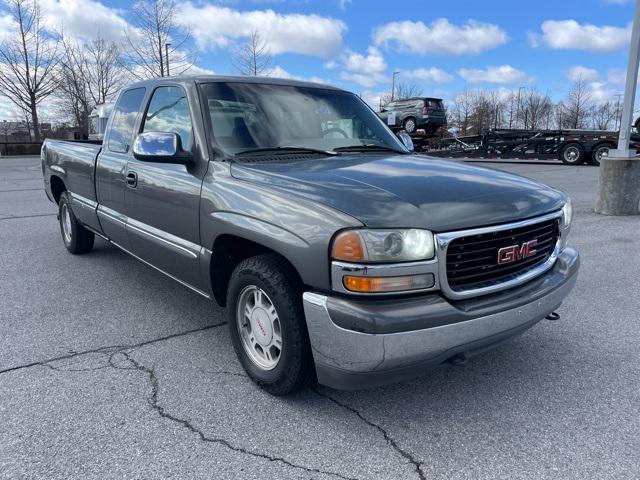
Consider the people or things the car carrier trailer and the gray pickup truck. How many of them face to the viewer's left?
1

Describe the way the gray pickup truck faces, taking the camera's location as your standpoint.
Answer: facing the viewer and to the right of the viewer

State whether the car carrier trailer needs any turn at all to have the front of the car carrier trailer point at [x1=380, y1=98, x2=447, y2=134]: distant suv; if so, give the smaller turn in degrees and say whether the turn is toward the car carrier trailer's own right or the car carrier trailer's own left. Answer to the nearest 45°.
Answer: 0° — it already faces it

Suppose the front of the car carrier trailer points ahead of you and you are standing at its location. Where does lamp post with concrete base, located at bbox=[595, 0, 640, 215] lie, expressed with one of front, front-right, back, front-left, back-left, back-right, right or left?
left

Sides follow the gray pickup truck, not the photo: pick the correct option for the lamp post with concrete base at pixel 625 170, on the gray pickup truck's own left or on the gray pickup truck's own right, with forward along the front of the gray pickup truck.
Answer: on the gray pickup truck's own left

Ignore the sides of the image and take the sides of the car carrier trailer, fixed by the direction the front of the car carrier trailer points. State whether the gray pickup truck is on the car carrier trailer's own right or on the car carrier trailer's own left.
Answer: on the car carrier trailer's own left

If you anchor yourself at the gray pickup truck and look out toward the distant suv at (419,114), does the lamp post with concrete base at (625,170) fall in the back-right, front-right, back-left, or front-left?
front-right

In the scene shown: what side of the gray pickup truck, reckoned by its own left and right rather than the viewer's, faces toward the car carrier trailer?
left

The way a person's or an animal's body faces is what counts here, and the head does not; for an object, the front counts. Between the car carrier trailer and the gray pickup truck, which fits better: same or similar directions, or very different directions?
very different directions

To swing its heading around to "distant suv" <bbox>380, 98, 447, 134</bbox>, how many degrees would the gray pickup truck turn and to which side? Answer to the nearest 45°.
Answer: approximately 135° to its left

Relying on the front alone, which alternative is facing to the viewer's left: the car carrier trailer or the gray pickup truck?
the car carrier trailer

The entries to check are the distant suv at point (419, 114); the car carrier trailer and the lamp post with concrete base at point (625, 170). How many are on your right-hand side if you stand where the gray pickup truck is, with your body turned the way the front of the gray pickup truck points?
0

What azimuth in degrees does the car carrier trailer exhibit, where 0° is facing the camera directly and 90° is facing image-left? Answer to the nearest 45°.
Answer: approximately 90°
